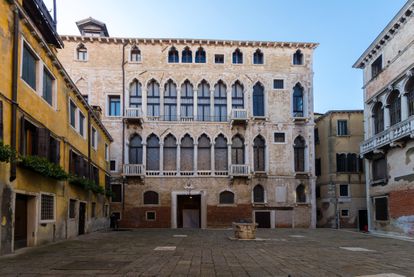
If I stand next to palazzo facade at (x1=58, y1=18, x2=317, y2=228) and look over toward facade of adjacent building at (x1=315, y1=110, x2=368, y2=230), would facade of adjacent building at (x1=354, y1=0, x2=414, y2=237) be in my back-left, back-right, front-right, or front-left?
front-right

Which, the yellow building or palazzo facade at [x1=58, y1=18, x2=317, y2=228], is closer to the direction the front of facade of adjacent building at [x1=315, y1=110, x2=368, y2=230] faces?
the yellow building

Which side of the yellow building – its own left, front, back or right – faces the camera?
right

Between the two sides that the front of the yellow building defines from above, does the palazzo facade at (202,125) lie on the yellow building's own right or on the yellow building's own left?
on the yellow building's own left

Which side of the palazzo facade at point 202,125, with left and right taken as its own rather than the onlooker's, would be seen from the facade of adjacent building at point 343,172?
left

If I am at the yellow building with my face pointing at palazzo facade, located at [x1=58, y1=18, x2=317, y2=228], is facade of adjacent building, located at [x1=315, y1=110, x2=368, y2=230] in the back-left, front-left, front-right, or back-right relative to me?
front-right

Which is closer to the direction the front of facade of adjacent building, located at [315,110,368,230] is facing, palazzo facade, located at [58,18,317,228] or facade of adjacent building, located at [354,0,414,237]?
the facade of adjacent building

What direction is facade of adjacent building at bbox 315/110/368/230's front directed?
toward the camera

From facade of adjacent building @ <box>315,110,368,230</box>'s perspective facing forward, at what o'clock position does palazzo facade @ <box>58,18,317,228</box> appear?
The palazzo facade is roughly at 2 o'clock from the facade of adjacent building.

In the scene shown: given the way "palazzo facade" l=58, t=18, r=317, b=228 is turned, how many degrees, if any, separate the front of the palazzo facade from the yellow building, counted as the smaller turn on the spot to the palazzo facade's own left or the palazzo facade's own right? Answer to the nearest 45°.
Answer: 0° — it already faces it

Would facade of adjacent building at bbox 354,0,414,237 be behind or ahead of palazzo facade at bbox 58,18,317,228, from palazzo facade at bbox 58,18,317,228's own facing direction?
ahead

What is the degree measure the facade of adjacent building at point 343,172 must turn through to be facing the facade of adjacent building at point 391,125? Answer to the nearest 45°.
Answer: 0° — it already faces it

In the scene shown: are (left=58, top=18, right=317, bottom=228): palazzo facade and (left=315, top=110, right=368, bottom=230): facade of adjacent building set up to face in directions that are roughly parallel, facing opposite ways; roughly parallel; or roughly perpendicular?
roughly parallel

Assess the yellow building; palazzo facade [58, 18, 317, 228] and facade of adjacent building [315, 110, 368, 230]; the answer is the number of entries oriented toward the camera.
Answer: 2
